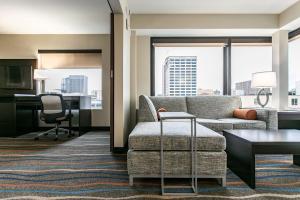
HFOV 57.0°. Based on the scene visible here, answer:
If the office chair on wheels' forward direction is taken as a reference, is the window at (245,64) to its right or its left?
on its right

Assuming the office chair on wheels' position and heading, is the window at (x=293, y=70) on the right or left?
on its right

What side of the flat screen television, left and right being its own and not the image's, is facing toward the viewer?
front

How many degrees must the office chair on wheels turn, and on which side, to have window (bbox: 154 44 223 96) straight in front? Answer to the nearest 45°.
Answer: approximately 45° to its right

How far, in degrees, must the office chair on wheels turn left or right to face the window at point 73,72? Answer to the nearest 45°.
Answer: approximately 45° to its left

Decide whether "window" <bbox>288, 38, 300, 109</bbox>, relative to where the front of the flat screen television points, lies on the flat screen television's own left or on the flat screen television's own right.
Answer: on the flat screen television's own left

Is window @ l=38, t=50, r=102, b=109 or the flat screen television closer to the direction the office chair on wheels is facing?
the window

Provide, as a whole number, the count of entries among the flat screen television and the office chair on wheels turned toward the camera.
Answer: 1

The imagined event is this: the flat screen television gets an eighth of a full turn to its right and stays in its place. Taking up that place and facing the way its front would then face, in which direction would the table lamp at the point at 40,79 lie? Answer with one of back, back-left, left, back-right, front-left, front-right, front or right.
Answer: left

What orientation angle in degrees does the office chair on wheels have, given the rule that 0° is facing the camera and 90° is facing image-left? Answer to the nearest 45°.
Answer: approximately 225°

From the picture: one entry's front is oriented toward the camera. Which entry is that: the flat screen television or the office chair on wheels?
the flat screen television

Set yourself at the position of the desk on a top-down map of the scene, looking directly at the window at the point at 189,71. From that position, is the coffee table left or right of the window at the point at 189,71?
right
